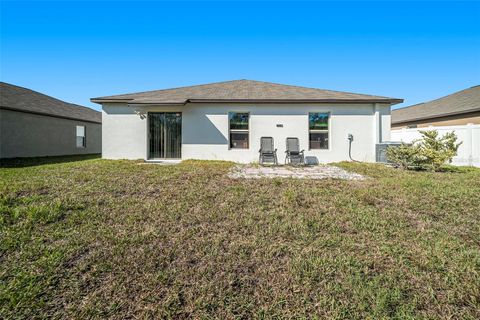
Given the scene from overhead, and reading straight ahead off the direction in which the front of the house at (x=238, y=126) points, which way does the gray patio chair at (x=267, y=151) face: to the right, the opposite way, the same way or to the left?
the opposite way

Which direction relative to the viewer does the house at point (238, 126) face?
away from the camera

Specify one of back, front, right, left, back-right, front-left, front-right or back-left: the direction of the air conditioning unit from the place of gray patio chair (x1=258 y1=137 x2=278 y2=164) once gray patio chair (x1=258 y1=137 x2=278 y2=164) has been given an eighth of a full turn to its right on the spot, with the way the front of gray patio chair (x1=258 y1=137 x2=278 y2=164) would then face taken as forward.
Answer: back-left

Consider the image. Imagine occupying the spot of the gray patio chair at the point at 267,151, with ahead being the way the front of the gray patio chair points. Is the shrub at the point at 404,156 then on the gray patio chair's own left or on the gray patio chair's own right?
on the gray patio chair's own left

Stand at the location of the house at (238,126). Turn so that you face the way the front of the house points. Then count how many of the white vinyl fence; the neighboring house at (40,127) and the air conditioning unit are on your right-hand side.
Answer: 2

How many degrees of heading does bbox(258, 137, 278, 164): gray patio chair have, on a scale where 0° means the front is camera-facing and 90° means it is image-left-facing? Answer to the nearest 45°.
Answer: approximately 0°

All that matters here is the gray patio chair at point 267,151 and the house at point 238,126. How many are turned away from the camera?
1
